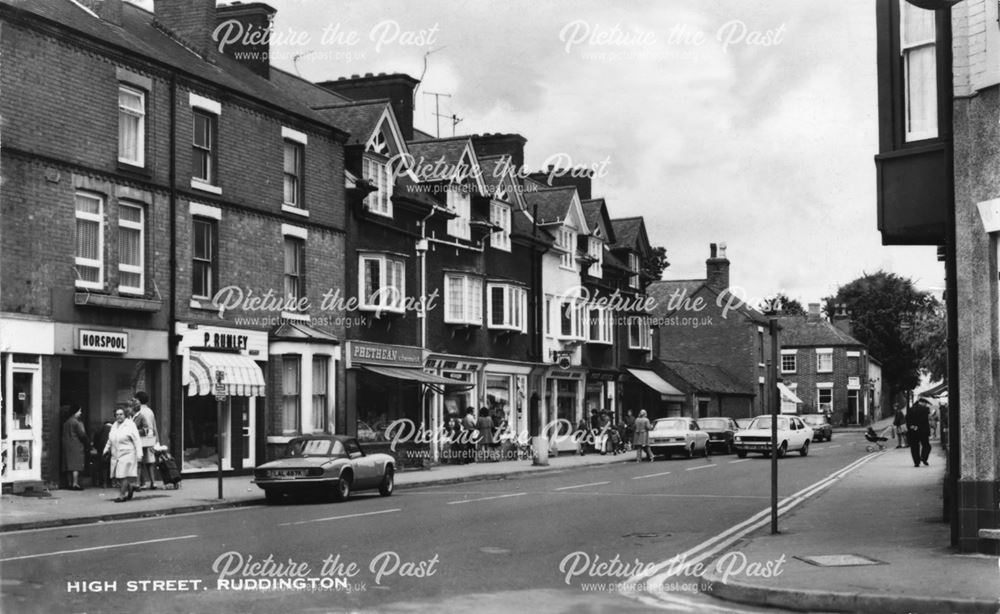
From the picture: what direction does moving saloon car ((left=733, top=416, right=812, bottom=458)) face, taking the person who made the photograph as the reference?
facing the viewer and to the left of the viewer

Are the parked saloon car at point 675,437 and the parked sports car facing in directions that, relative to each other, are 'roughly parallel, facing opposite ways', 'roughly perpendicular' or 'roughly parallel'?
roughly parallel

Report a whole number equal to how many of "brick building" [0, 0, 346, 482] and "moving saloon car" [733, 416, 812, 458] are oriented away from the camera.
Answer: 0

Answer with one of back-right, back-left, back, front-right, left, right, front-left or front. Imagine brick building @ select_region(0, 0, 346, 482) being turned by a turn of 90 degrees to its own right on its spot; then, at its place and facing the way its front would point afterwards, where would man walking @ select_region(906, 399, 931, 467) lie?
back-left

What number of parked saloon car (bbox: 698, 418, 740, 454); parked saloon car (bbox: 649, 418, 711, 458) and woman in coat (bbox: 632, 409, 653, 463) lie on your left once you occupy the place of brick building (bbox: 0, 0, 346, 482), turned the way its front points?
3

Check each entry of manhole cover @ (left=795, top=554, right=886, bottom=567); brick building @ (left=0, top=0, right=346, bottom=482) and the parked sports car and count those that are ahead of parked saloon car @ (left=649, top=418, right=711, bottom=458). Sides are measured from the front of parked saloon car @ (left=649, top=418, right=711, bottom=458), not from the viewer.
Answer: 0

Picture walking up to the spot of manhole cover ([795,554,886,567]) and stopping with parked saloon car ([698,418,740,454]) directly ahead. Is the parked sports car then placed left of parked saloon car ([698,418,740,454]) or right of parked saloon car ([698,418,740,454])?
left

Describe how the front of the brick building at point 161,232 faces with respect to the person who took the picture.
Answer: facing the viewer and to the right of the viewer

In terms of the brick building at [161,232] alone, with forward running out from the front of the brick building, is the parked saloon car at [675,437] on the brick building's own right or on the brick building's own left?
on the brick building's own left

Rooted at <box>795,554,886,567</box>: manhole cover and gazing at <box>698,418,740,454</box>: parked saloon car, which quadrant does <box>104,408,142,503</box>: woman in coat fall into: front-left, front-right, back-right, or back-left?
front-left

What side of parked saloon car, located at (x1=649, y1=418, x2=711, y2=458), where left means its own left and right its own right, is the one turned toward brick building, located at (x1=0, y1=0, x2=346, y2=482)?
back

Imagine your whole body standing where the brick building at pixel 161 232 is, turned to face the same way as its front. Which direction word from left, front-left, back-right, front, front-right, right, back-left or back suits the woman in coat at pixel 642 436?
left

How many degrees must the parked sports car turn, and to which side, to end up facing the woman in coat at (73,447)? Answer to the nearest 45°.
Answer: approximately 135° to its left
